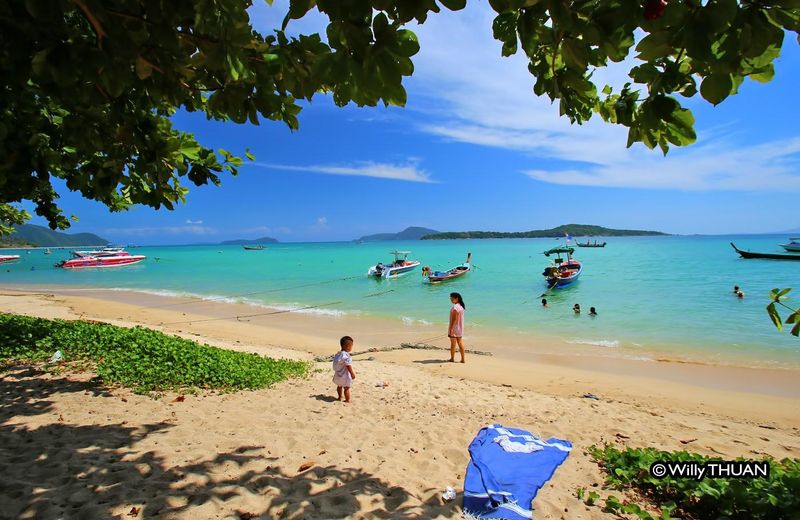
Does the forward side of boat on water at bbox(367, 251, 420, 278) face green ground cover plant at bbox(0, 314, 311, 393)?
no

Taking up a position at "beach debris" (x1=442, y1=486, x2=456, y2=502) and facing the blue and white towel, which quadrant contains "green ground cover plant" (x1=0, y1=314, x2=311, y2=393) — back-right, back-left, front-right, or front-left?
back-left

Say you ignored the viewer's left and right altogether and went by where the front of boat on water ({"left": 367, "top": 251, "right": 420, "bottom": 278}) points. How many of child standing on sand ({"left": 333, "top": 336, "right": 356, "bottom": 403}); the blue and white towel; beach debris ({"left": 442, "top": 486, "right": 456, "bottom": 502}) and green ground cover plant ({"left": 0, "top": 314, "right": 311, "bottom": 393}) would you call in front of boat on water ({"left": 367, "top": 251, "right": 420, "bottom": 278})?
0

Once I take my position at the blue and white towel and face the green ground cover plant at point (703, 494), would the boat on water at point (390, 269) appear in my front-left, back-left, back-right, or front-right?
back-left

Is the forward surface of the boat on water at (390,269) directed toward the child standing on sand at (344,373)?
no

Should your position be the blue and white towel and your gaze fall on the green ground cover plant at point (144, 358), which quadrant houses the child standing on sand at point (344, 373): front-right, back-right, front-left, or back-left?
front-right
